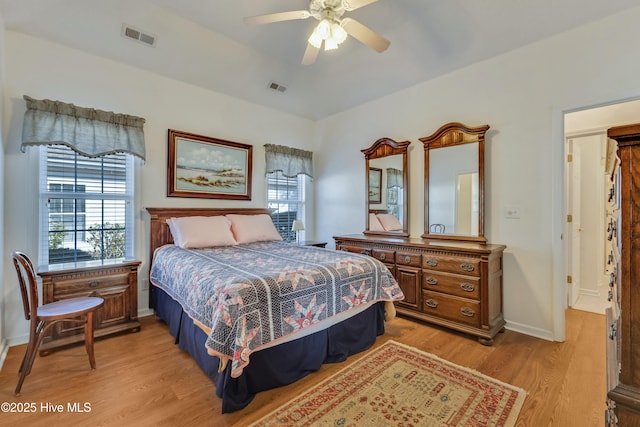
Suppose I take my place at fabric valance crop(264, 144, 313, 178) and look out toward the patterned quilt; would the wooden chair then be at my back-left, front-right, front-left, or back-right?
front-right

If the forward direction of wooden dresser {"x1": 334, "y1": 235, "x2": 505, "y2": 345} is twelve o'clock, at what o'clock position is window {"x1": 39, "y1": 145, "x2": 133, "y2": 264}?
The window is roughly at 1 o'clock from the wooden dresser.

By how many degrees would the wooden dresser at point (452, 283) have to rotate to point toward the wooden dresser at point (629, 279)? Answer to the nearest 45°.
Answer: approximately 45° to its left

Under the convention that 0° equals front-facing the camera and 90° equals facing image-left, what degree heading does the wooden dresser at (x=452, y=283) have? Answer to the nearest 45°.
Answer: approximately 45°

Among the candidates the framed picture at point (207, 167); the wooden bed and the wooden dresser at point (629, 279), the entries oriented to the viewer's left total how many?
1

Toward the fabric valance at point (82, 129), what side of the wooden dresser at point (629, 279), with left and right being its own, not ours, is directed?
front

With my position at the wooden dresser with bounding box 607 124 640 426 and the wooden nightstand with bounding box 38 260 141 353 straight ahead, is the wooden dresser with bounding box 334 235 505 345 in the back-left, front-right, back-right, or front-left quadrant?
front-right

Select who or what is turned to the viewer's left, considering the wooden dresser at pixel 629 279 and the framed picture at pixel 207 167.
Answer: the wooden dresser

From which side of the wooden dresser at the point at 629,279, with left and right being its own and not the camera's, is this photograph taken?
left

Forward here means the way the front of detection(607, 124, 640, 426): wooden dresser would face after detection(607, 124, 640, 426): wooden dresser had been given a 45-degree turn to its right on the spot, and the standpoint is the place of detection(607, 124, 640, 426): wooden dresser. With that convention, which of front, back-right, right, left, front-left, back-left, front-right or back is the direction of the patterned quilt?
front-left

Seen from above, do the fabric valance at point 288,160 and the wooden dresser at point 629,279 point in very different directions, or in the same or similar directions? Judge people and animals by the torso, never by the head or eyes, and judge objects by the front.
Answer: very different directions

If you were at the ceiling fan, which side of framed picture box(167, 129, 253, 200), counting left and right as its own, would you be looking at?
front

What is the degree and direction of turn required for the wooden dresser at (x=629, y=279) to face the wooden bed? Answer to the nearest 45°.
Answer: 0° — it already faces it

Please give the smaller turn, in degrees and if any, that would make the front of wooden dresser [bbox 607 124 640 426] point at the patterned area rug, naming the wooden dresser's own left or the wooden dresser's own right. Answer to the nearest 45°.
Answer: approximately 45° to the wooden dresser's own right
